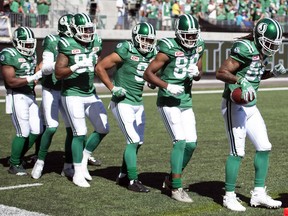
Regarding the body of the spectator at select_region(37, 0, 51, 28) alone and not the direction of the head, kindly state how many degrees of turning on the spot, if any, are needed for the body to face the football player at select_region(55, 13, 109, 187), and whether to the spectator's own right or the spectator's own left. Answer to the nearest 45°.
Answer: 0° — they already face them

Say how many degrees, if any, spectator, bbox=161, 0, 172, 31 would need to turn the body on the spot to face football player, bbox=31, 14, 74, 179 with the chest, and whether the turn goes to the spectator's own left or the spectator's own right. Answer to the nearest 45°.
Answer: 0° — they already face them

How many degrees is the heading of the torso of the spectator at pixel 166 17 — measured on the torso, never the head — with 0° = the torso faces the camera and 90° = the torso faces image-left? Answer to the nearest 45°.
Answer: approximately 0°

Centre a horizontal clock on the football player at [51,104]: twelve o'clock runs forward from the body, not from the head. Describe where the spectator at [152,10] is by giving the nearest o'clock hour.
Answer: The spectator is roughly at 8 o'clock from the football player.

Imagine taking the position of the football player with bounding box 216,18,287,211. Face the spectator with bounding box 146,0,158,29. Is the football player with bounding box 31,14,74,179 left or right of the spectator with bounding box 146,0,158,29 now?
left

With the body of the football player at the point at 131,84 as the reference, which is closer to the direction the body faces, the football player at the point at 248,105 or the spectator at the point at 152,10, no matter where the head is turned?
the football player

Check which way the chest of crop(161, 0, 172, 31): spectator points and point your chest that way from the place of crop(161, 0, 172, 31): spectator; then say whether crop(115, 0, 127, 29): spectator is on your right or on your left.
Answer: on your right

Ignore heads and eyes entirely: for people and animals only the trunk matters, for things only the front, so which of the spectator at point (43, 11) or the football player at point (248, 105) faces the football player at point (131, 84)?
the spectator

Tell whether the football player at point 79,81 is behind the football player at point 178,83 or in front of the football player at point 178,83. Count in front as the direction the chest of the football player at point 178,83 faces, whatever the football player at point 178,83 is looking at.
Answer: behind
